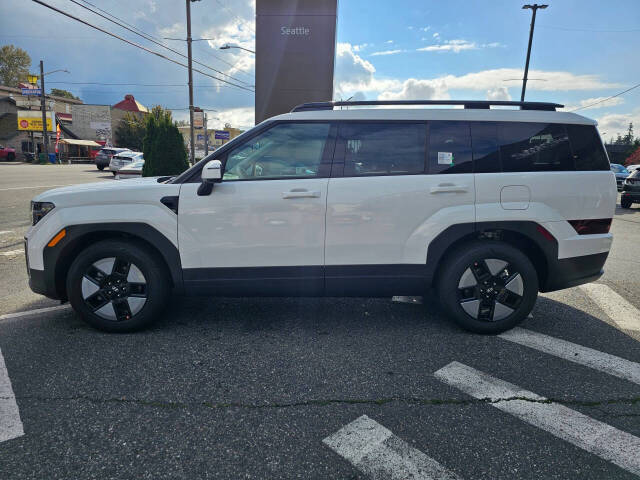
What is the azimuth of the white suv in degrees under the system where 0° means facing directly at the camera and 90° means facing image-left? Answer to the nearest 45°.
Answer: approximately 90°

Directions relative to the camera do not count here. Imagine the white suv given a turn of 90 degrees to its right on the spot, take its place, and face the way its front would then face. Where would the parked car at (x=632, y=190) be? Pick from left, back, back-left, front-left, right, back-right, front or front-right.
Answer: front-right

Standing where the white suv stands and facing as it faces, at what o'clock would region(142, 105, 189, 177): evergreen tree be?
The evergreen tree is roughly at 2 o'clock from the white suv.

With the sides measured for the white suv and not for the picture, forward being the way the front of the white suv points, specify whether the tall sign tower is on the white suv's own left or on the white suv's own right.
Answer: on the white suv's own right

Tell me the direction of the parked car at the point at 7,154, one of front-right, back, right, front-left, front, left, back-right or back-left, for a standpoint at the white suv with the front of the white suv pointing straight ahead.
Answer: front-right

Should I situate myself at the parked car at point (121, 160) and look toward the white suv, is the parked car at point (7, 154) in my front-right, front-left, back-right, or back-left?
back-right
